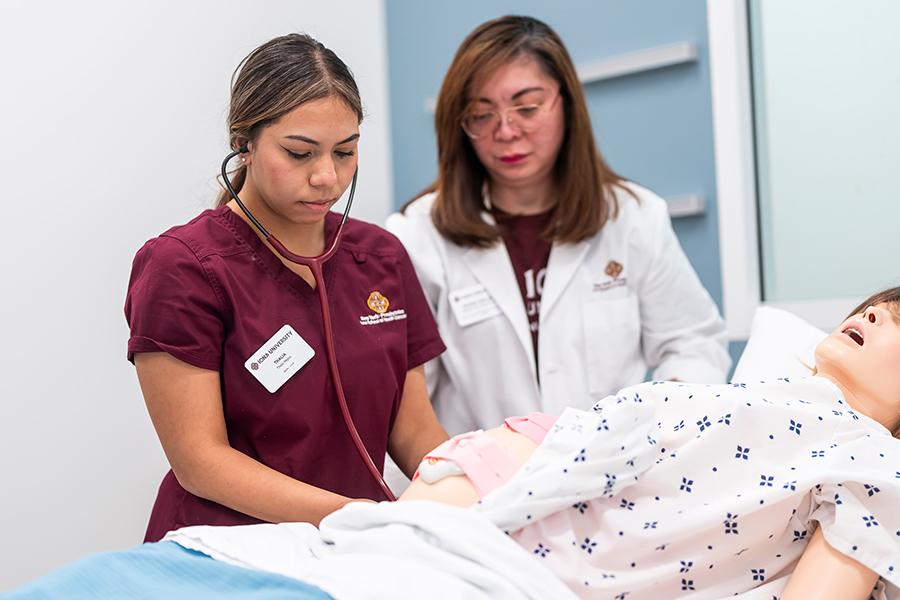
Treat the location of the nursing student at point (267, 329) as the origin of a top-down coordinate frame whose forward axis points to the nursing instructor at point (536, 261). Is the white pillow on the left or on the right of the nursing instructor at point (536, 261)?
right

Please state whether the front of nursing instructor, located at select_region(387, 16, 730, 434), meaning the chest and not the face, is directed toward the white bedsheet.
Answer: yes

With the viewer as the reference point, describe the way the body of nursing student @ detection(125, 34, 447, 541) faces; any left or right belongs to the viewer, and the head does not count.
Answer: facing the viewer and to the right of the viewer

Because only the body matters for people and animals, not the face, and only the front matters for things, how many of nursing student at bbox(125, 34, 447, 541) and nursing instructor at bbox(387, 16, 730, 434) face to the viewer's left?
0

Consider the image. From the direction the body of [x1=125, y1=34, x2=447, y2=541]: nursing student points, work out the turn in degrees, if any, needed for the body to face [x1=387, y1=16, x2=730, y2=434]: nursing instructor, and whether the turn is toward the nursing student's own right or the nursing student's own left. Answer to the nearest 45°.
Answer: approximately 90° to the nursing student's own left

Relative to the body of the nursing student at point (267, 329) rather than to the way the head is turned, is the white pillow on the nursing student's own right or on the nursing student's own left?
on the nursing student's own left

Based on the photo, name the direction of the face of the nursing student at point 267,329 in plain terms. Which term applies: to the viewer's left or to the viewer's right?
to the viewer's right

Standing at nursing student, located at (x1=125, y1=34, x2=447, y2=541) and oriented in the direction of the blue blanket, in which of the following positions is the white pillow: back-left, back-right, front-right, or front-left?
back-left

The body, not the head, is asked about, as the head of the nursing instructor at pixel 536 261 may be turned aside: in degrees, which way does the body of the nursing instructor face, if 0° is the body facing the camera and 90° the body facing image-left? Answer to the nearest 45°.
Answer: approximately 0°

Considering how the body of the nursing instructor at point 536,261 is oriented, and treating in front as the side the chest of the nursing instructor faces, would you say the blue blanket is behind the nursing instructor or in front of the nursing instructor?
in front
